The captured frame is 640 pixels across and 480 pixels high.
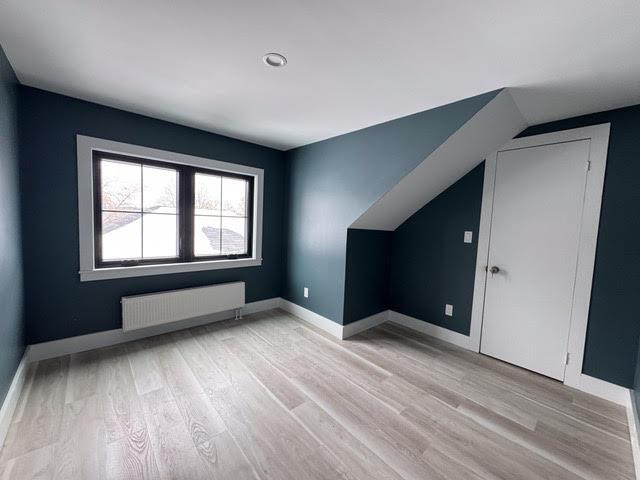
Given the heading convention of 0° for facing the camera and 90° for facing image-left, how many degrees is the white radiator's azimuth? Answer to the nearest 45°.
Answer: approximately 315°
